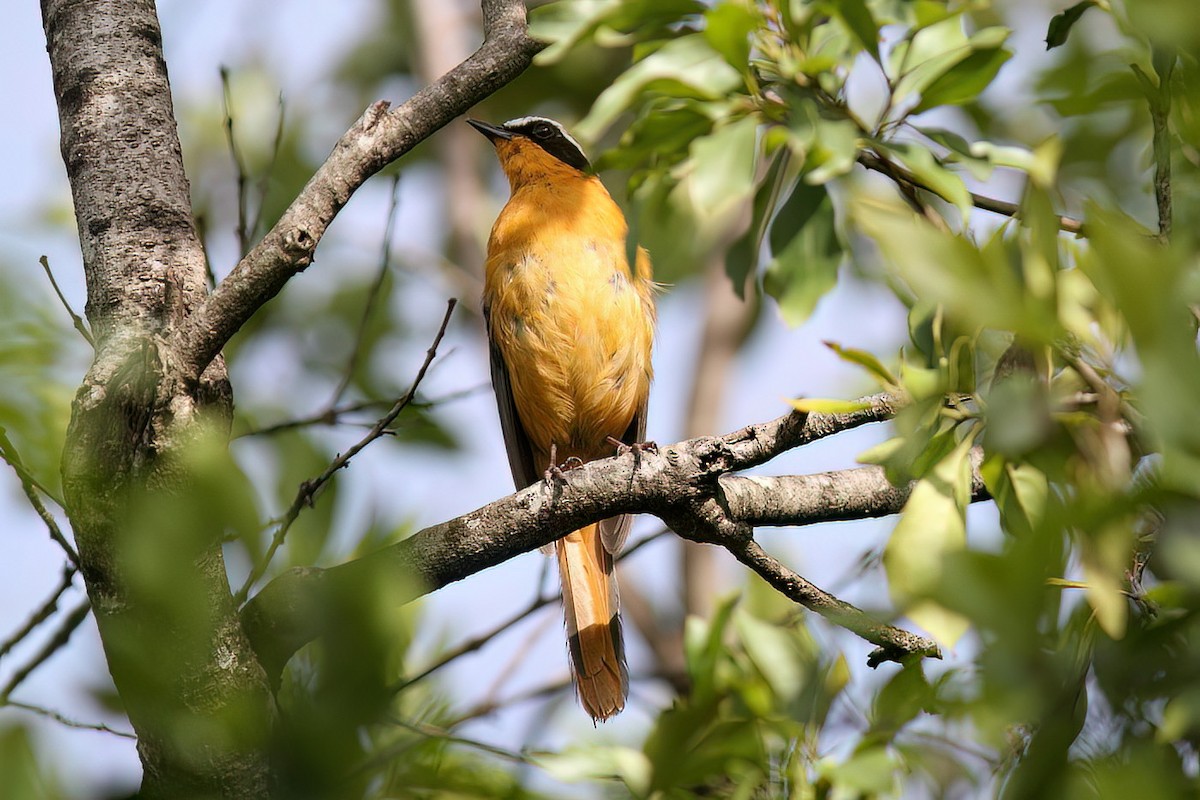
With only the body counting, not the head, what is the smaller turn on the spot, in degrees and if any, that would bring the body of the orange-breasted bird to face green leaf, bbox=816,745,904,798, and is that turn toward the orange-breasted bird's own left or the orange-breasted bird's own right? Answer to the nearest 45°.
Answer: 0° — it already faces it

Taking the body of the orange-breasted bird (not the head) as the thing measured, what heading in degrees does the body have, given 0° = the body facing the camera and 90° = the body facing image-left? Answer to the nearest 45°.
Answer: approximately 0°
